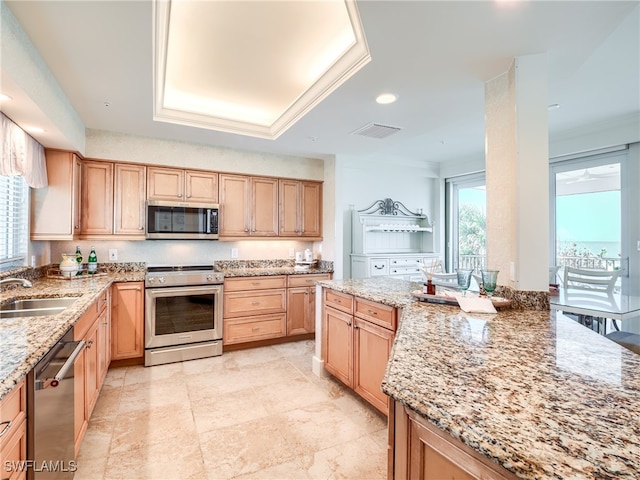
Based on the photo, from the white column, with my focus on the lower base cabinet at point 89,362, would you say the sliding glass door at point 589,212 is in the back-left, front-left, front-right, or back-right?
back-right

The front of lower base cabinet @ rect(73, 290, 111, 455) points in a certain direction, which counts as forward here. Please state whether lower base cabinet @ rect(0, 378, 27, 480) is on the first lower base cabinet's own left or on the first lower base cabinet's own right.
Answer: on the first lower base cabinet's own right

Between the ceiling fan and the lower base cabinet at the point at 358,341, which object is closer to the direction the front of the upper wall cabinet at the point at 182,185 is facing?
the lower base cabinet

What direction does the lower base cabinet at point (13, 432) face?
to the viewer's right

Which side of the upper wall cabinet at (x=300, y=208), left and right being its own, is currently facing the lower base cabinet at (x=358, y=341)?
front

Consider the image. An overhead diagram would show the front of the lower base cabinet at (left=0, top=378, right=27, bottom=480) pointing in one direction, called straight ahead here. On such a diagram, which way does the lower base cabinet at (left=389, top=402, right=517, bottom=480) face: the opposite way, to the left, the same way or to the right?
the opposite way

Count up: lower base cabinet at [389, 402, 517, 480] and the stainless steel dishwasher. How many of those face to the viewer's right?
1

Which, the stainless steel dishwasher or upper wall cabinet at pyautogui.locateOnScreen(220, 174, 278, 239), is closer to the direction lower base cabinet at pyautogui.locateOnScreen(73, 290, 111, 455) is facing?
the upper wall cabinet

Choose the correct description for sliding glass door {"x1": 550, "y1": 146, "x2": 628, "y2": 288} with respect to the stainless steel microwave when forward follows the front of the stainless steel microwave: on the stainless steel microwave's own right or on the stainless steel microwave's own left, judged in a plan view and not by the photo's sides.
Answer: on the stainless steel microwave's own left

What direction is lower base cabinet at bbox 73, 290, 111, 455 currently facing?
to the viewer's right

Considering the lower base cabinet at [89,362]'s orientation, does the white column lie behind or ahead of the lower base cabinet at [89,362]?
ahead

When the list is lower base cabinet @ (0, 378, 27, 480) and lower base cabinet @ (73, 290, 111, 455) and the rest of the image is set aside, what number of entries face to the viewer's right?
2

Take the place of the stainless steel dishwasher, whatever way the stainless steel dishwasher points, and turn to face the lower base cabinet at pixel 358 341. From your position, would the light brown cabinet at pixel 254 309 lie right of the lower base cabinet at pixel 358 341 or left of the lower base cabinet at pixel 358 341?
left

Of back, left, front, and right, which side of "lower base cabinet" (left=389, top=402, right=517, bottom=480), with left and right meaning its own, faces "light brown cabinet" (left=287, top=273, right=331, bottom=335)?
right

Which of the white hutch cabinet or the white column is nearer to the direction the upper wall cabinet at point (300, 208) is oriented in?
the white column
